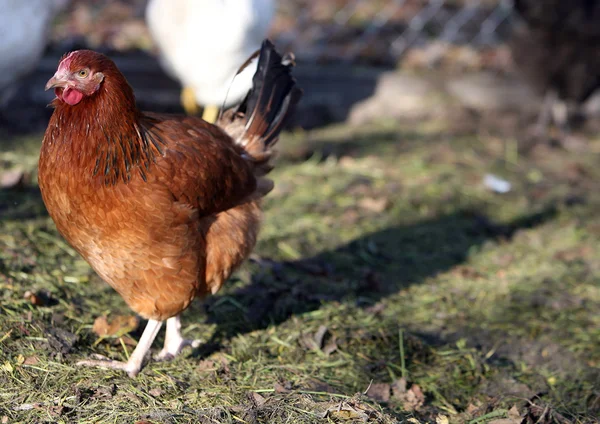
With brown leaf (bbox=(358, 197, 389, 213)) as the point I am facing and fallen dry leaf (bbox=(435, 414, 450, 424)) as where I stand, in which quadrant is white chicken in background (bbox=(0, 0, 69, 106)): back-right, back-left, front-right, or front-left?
front-left
